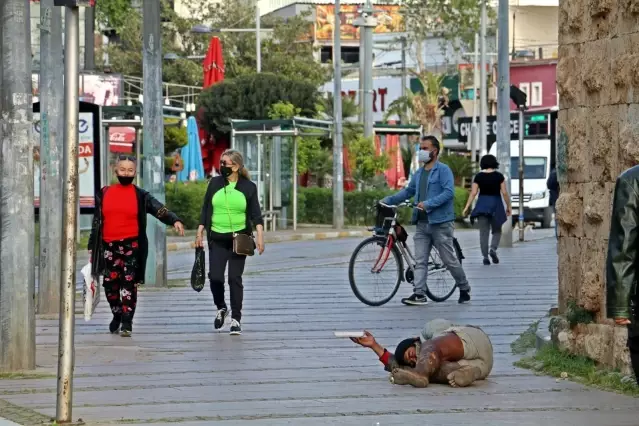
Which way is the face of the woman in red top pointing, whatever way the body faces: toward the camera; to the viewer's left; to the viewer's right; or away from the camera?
toward the camera

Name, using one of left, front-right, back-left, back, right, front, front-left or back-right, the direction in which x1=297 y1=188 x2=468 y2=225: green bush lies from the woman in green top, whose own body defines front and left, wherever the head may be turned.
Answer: back

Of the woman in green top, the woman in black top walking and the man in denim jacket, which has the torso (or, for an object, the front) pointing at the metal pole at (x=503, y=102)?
the woman in black top walking

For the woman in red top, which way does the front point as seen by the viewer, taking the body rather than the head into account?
toward the camera

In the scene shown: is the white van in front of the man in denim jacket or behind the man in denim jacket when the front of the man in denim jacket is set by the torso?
behind

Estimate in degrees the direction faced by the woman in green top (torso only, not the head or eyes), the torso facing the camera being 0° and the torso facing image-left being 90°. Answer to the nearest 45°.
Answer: approximately 0°

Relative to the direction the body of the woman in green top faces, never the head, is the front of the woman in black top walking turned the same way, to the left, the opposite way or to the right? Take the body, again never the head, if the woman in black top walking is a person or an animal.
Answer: the opposite way

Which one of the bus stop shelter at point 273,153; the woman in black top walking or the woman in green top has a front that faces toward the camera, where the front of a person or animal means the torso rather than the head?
the woman in green top

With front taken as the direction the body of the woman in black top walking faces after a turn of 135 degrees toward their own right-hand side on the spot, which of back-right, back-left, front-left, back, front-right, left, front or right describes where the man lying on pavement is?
front-right

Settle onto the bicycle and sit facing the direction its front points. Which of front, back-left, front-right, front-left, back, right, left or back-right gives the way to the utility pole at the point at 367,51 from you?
back-right

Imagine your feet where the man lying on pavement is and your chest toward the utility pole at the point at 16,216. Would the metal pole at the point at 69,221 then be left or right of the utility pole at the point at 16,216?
left

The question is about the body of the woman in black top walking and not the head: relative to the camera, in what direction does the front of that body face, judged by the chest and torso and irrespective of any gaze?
away from the camera

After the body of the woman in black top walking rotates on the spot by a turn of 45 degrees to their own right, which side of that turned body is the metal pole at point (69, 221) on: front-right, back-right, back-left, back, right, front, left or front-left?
back-right
